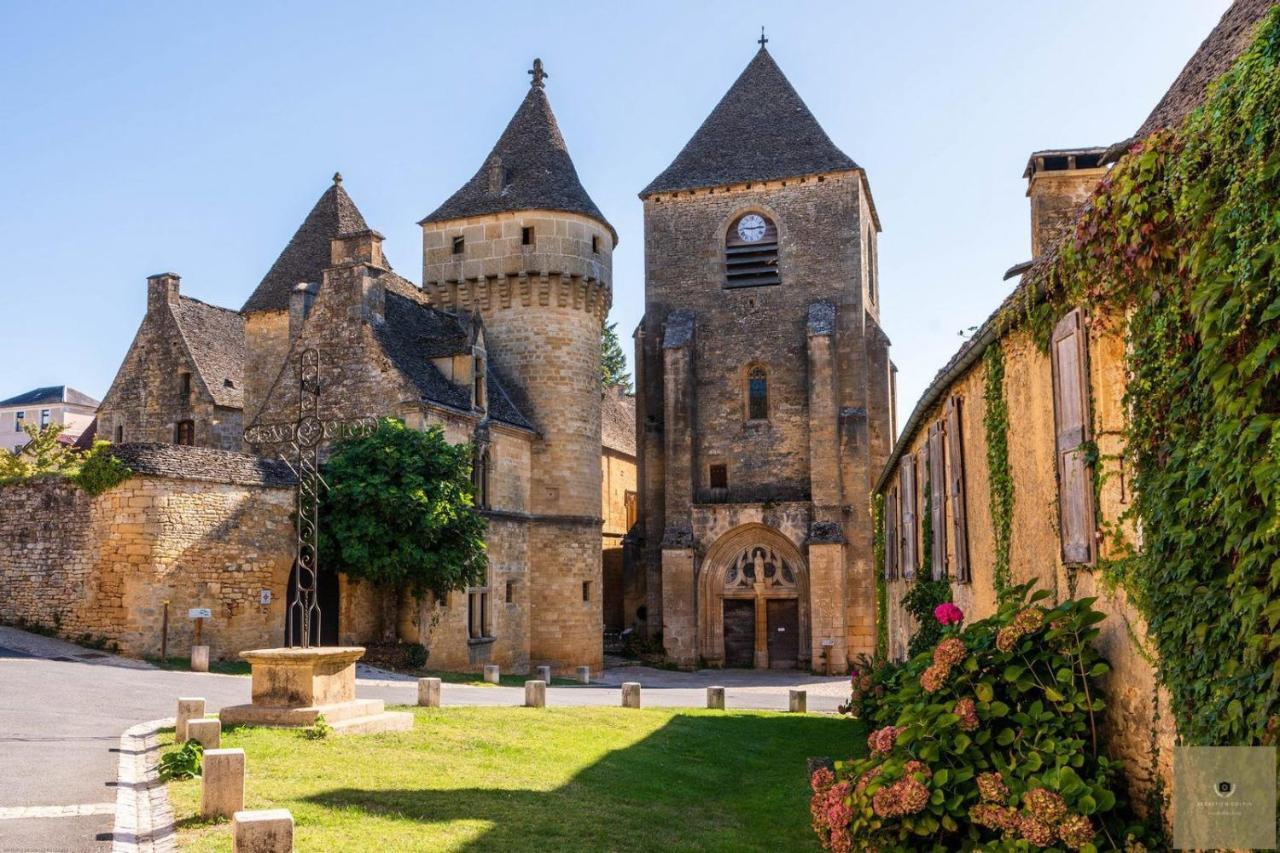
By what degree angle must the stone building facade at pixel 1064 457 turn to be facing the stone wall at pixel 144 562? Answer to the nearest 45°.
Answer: approximately 45° to its right

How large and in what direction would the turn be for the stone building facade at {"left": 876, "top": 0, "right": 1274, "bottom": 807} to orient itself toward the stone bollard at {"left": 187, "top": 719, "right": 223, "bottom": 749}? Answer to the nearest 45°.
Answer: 0° — it already faces it

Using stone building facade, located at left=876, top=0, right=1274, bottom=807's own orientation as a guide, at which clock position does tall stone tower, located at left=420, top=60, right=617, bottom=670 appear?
The tall stone tower is roughly at 2 o'clock from the stone building facade.

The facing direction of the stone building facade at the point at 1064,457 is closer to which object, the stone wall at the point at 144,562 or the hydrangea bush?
the stone wall

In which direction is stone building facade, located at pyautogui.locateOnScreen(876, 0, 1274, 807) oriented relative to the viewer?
to the viewer's left

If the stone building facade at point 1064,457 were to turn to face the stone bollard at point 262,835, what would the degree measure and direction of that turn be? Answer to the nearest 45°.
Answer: approximately 45° to its left

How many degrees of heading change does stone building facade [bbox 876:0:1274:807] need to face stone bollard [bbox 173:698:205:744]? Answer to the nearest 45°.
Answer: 0° — it already faces it

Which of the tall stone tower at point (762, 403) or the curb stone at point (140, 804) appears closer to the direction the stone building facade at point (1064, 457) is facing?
the curb stone
